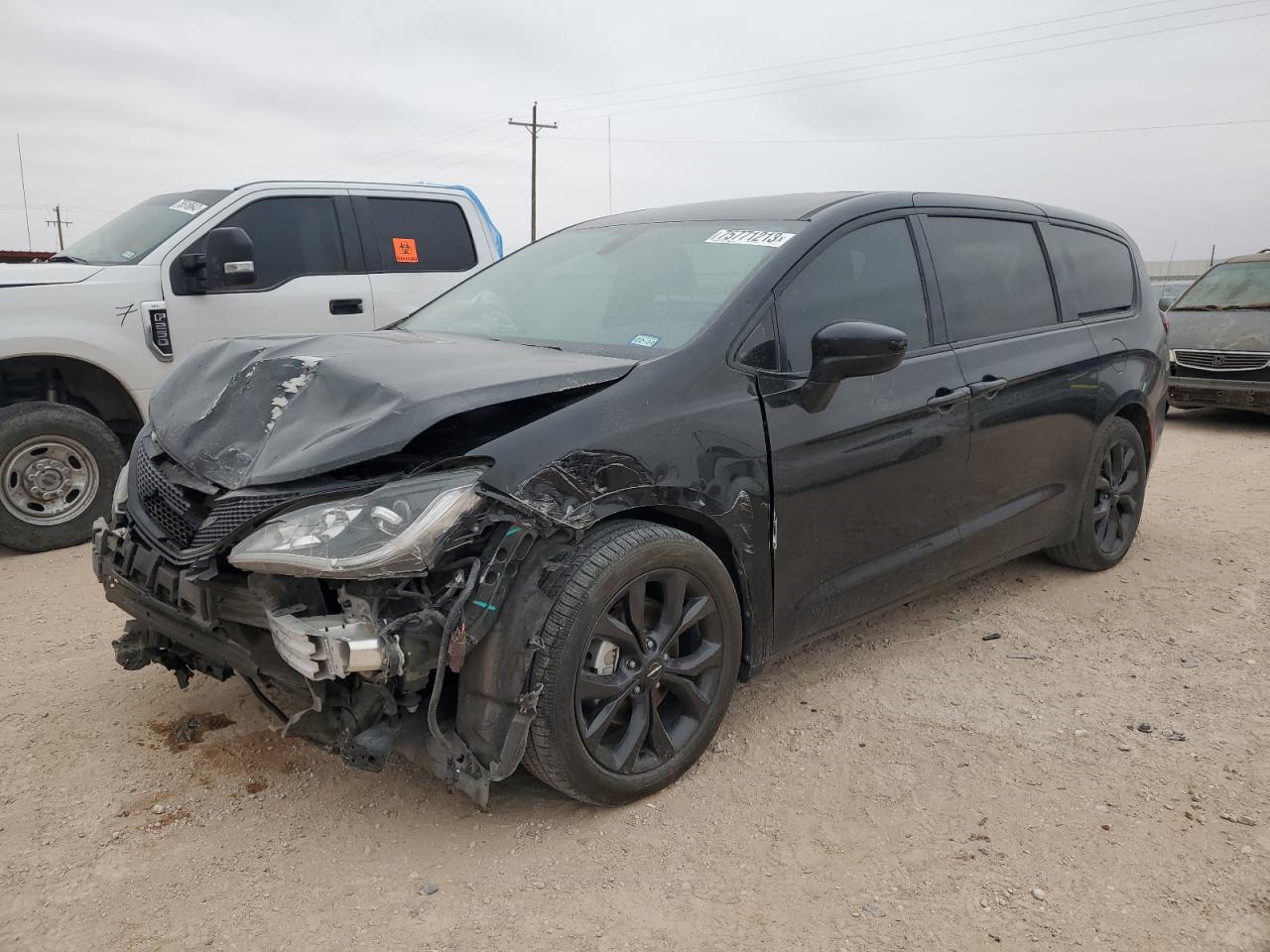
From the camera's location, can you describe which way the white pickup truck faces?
facing to the left of the viewer

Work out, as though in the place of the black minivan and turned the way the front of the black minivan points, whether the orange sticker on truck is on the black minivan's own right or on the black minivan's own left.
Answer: on the black minivan's own right

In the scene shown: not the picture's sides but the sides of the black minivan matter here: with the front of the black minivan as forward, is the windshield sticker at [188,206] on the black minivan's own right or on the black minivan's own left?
on the black minivan's own right

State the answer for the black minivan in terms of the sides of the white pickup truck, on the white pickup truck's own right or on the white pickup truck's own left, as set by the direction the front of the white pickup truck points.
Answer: on the white pickup truck's own left

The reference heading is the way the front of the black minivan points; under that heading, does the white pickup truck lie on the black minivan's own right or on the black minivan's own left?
on the black minivan's own right

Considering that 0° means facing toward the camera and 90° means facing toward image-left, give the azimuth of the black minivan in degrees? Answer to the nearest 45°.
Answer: approximately 45°
